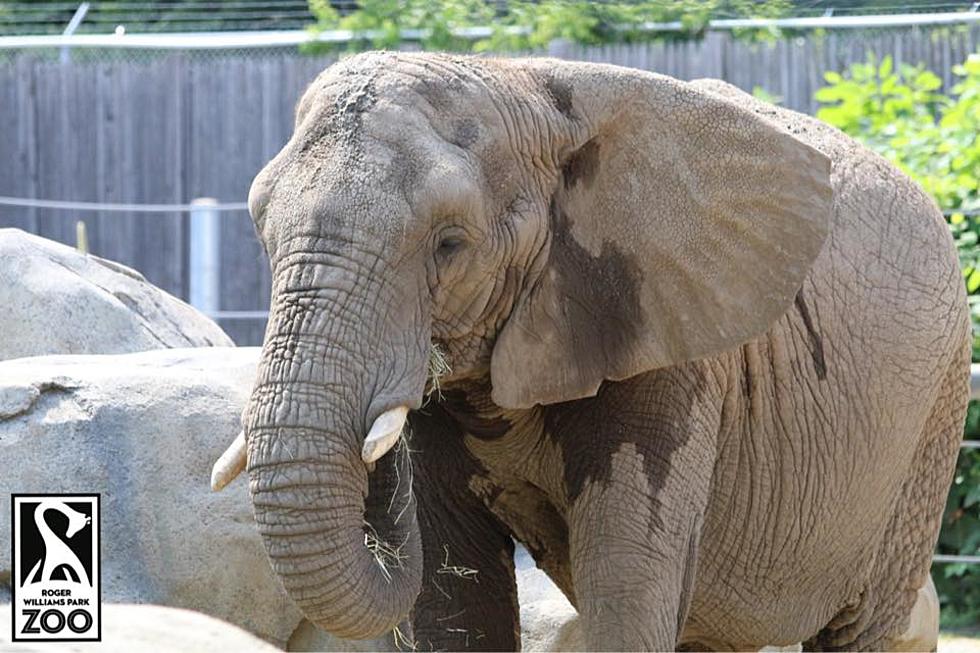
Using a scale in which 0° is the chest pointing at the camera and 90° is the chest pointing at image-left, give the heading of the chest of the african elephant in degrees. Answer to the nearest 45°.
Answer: approximately 45°

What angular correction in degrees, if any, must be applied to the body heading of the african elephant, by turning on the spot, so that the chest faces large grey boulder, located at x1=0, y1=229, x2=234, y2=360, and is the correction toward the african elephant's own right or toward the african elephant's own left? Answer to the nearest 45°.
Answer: approximately 90° to the african elephant's own right

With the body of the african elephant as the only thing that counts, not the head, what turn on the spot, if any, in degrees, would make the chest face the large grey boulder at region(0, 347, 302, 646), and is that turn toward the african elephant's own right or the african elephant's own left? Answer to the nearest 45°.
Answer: approximately 90° to the african elephant's own right

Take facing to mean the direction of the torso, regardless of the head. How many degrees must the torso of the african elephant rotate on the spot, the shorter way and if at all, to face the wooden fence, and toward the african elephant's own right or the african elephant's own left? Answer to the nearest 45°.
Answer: approximately 135° to the african elephant's own right

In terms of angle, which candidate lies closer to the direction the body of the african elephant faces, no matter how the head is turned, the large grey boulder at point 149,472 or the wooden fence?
the large grey boulder

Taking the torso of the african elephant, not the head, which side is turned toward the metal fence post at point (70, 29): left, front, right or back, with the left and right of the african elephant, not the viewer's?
right

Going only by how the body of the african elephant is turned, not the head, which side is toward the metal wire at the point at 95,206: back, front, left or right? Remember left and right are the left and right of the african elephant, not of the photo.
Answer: right
